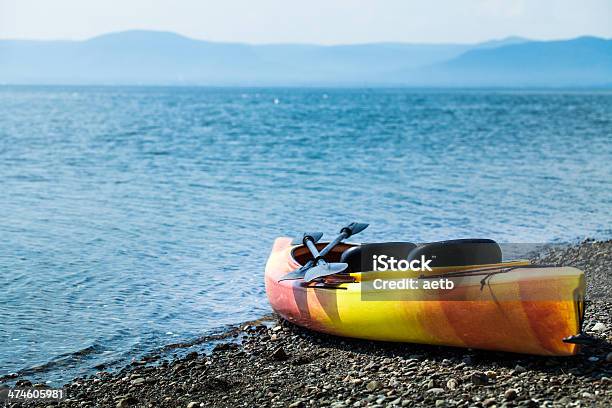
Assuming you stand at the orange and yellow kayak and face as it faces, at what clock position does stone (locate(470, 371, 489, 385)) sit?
The stone is roughly at 7 o'clock from the orange and yellow kayak.

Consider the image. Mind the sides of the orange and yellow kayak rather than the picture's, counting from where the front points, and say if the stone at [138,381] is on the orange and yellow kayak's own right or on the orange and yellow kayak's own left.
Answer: on the orange and yellow kayak's own left

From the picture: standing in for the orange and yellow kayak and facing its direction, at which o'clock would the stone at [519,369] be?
The stone is roughly at 6 o'clock from the orange and yellow kayak.

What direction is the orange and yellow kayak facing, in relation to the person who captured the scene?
facing away from the viewer and to the left of the viewer

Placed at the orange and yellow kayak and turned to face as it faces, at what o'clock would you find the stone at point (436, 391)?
The stone is roughly at 8 o'clock from the orange and yellow kayak.

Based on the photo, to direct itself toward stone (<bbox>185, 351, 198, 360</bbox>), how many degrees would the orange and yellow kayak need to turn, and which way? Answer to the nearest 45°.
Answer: approximately 45° to its left
